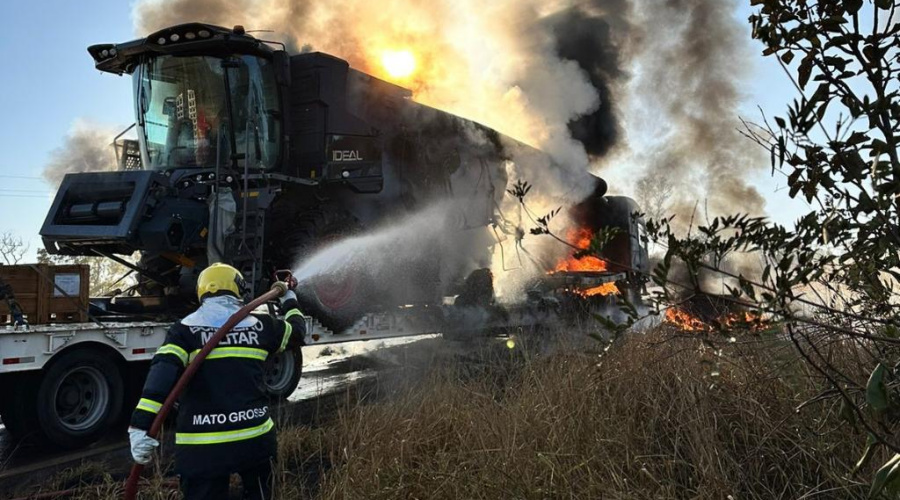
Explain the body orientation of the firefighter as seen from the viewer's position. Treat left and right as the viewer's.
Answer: facing away from the viewer

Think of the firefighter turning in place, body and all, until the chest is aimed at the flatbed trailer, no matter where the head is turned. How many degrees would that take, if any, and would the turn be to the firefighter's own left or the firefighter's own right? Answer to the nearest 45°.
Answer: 0° — they already face it

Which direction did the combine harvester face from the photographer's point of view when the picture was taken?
facing the viewer and to the left of the viewer

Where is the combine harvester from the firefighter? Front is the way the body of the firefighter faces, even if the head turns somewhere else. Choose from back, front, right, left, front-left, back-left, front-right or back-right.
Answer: front

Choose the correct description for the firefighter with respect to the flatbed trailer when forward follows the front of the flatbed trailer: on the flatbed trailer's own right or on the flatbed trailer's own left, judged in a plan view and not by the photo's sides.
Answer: on the flatbed trailer's own right

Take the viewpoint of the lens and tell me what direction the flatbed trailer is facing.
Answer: facing away from the viewer and to the right of the viewer

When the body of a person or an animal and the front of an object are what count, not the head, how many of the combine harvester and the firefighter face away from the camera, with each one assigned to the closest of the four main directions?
1

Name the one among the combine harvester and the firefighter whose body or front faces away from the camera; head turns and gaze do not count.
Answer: the firefighter

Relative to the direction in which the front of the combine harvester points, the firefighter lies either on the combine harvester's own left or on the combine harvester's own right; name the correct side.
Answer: on the combine harvester's own left

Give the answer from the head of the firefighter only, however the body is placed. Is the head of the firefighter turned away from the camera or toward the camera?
away from the camera

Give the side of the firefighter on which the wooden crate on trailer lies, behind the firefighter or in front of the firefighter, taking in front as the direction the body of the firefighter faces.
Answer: in front
